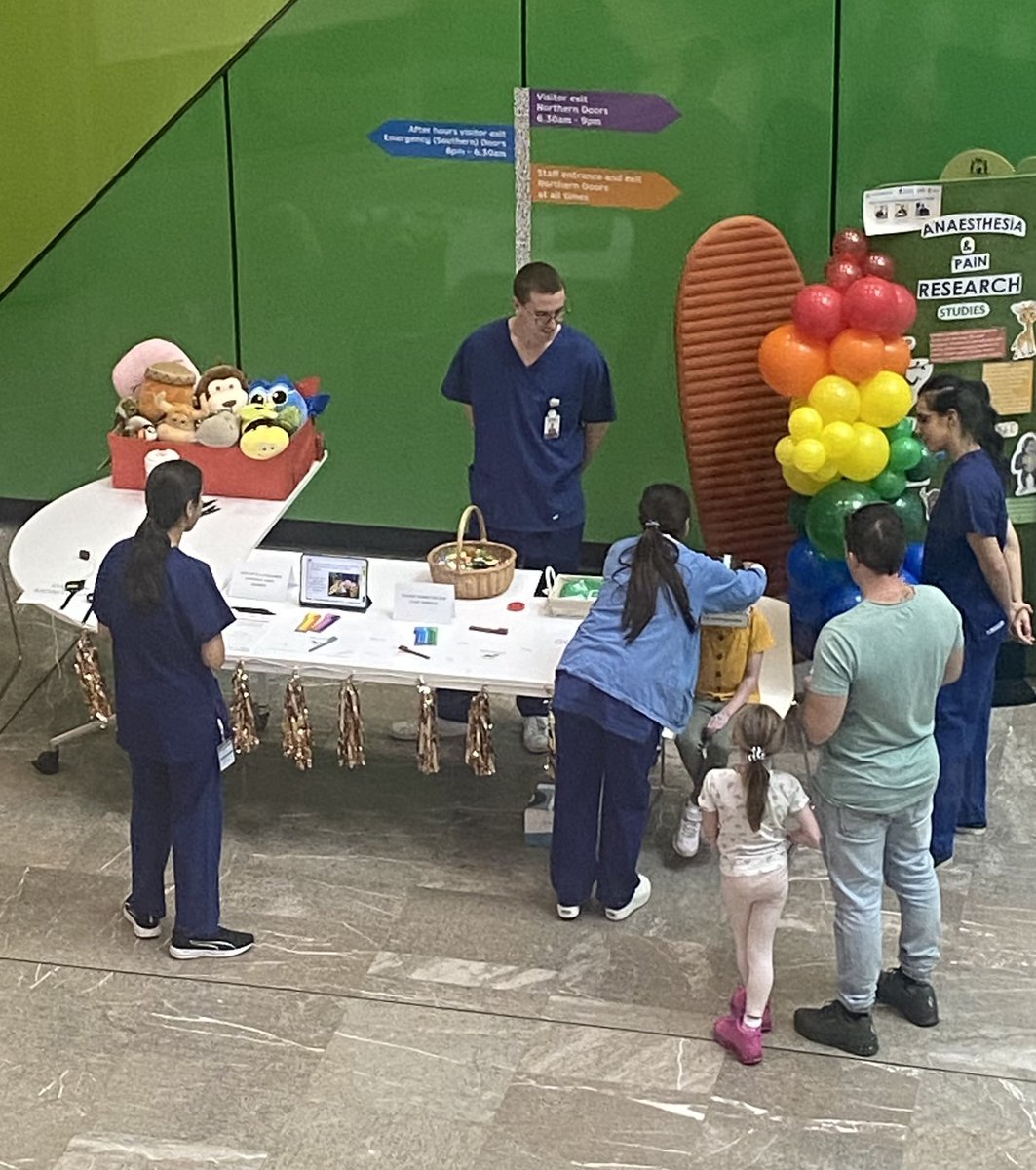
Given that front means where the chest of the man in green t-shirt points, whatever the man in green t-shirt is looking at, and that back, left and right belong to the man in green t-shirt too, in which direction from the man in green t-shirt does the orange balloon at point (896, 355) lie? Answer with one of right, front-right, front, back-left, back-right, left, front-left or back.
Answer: front-right

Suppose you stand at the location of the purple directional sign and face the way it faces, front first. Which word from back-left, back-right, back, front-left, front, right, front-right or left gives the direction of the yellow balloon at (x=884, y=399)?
front-left

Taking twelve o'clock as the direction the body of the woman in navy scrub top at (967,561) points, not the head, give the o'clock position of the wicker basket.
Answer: The wicker basket is roughly at 12 o'clock from the woman in navy scrub top.

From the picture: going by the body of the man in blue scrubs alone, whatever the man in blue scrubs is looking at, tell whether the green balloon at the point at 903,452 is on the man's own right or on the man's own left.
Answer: on the man's own left

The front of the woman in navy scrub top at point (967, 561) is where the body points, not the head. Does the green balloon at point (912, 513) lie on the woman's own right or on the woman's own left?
on the woman's own right

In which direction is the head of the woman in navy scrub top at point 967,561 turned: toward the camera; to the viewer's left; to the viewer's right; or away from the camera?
to the viewer's left

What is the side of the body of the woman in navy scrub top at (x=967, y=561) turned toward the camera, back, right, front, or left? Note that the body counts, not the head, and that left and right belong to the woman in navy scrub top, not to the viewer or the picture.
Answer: left

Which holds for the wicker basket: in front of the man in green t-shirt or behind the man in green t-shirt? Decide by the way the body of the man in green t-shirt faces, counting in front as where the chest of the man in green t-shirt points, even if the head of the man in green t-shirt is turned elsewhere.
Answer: in front

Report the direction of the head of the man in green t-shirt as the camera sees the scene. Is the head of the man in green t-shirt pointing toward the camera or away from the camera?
away from the camera

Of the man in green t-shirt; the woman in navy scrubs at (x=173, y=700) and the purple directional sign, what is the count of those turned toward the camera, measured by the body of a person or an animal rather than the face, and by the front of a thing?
1

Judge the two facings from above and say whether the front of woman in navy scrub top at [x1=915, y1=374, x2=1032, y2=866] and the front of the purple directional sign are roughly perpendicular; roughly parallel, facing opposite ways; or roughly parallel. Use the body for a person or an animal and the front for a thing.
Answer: roughly perpendicular

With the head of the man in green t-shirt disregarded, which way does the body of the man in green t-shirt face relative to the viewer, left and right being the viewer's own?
facing away from the viewer and to the left of the viewer

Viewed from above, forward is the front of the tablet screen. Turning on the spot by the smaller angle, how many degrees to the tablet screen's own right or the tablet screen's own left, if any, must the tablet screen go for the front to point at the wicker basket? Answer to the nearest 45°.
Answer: approximately 90° to the tablet screen's own left

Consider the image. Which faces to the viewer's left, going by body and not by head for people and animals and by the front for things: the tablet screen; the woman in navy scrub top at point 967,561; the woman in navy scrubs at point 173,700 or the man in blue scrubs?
the woman in navy scrub top
